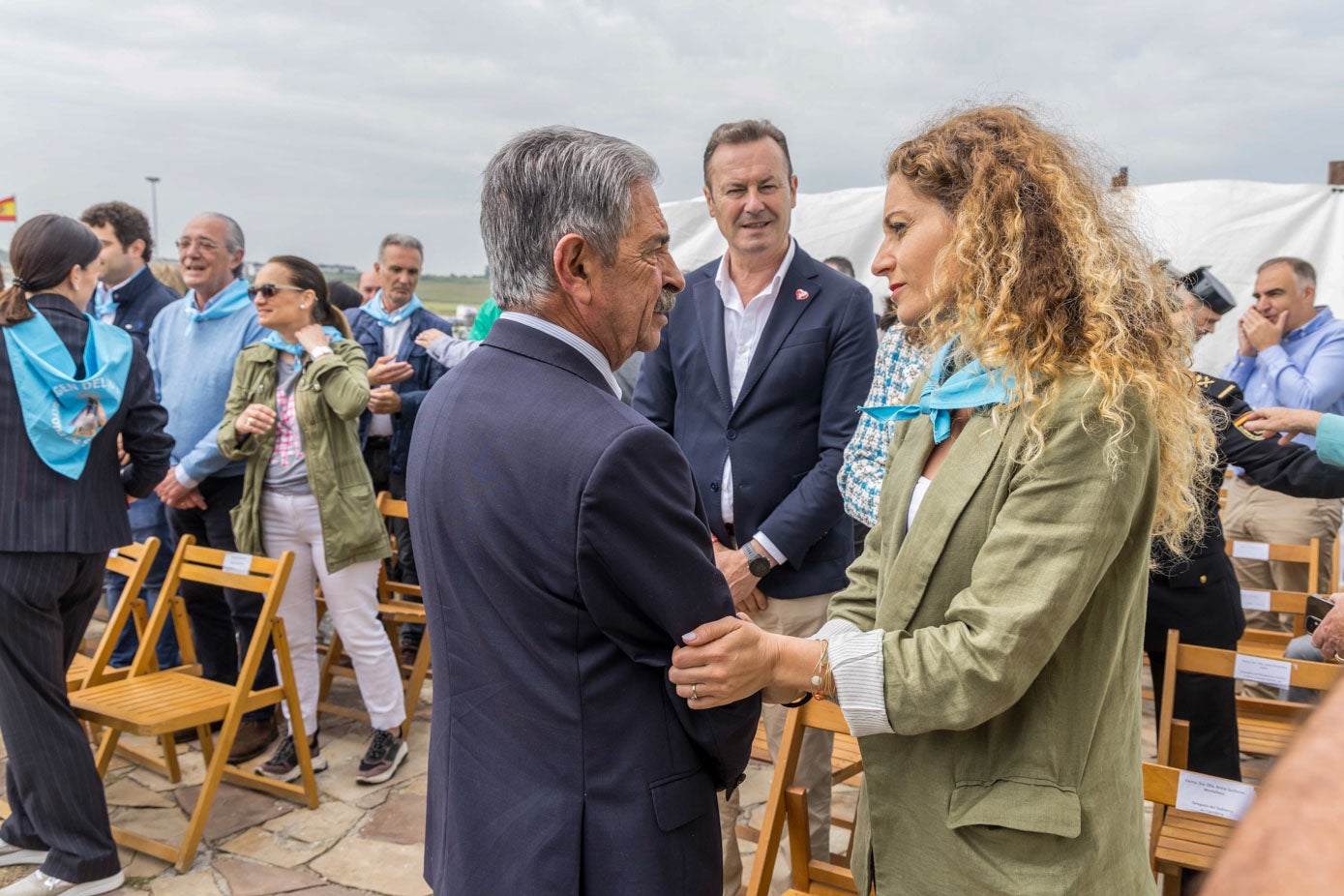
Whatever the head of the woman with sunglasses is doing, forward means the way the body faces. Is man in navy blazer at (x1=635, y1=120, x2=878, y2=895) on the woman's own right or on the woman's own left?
on the woman's own left

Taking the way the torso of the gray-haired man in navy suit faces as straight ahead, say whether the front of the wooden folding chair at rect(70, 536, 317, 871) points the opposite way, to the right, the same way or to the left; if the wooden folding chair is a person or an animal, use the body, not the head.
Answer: the opposite way

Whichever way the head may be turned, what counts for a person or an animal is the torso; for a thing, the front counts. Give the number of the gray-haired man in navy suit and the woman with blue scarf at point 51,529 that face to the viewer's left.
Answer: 0

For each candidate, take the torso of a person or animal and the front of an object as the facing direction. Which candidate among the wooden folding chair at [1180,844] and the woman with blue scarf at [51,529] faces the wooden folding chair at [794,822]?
the wooden folding chair at [1180,844]

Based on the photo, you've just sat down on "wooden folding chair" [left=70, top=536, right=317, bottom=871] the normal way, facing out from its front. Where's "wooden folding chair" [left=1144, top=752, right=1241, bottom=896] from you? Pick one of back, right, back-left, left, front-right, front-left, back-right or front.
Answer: left

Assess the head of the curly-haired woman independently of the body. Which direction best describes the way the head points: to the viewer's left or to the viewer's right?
to the viewer's left

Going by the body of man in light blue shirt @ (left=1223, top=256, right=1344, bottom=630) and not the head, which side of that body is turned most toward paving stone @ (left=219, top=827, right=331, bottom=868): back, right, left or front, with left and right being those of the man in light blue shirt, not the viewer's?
front

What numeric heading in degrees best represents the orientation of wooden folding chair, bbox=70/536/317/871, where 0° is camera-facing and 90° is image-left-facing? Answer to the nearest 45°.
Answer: approximately 45°

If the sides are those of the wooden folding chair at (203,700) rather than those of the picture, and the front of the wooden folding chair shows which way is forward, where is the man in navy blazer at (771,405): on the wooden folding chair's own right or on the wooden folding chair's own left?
on the wooden folding chair's own left

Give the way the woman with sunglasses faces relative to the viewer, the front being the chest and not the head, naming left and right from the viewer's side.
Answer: facing the viewer and to the left of the viewer
